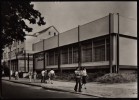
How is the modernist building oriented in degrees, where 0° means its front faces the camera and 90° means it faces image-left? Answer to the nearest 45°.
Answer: approximately 45°
